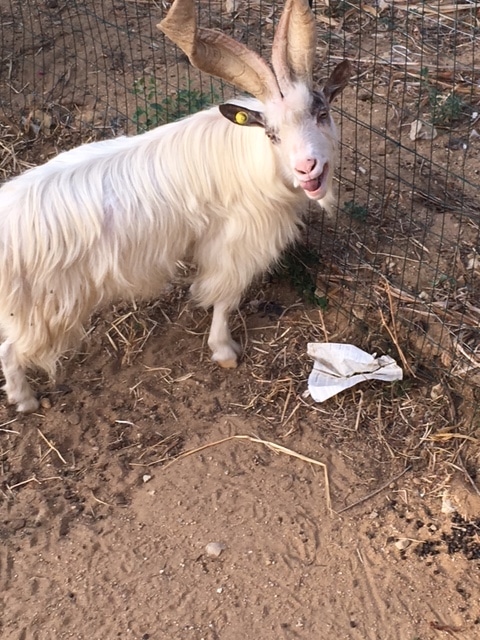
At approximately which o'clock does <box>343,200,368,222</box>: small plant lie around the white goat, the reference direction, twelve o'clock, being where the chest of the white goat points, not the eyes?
The small plant is roughly at 11 o'clock from the white goat.

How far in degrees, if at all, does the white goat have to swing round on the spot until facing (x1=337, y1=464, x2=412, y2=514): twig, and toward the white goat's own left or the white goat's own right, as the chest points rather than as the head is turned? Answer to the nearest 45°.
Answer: approximately 45° to the white goat's own right

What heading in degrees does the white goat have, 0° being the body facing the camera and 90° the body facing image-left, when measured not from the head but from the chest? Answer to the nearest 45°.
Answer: approximately 270°

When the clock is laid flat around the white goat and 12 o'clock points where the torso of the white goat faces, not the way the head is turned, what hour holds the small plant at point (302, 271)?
The small plant is roughly at 11 o'clock from the white goat.

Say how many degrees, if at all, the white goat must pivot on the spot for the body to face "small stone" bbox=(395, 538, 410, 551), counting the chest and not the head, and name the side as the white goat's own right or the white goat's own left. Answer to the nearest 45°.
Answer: approximately 45° to the white goat's own right

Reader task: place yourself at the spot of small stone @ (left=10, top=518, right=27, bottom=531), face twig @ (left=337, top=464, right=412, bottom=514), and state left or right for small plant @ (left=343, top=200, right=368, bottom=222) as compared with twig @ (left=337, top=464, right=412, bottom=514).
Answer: left
